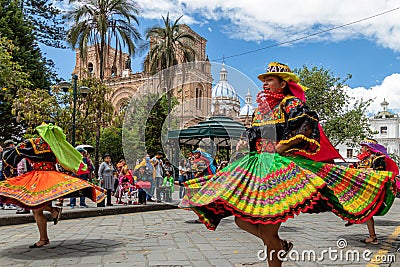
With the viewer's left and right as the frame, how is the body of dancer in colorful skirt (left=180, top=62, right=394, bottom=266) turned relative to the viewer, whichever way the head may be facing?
facing the viewer and to the left of the viewer

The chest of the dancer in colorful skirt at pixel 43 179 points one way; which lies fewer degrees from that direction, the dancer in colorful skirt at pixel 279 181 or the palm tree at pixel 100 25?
the palm tree

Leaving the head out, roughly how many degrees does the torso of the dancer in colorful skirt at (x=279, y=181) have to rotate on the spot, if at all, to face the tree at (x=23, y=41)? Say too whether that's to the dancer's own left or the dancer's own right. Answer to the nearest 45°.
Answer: approximately 90° to the dancer's own right

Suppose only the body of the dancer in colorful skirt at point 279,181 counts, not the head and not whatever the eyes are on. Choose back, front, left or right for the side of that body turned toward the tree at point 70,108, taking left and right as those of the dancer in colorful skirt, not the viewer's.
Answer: right
